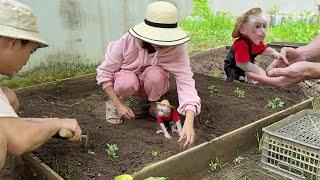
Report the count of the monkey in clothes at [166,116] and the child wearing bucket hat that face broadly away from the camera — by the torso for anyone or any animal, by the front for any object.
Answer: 0

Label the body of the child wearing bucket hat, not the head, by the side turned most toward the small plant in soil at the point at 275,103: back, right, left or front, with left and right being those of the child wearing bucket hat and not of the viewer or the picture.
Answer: left

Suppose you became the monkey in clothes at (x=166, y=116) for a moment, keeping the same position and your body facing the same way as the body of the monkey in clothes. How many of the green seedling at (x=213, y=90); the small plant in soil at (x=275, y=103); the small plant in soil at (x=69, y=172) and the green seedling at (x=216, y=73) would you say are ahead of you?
1

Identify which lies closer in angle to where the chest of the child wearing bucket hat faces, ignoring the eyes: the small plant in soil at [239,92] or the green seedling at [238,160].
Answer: the green seedling

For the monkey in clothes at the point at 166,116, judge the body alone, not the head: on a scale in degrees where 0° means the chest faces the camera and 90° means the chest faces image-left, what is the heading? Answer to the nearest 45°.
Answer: approximately 45°

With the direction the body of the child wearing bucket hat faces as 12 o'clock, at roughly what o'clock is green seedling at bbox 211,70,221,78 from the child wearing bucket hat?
The green seedling is roughly at 7 o'clock from the child wearing bucket hat.

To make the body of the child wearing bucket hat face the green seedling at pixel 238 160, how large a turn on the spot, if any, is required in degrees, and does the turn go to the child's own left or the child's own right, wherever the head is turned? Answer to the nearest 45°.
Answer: approximately 45° to the child's own left

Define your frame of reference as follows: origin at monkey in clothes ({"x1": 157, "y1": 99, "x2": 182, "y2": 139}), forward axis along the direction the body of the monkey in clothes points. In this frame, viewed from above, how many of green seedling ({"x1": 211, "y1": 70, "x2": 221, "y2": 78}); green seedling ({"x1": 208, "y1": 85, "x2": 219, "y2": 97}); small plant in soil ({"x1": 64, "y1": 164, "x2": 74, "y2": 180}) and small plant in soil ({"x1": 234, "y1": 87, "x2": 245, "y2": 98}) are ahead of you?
1

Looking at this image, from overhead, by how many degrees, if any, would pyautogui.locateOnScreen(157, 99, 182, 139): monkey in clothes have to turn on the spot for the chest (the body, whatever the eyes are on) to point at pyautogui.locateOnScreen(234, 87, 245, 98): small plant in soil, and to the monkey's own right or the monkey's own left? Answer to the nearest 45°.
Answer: approximately 180°

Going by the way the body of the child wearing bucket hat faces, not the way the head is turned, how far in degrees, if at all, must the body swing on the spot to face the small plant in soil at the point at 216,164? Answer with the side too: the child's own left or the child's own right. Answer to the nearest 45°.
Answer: approximately 45° to the child's own left

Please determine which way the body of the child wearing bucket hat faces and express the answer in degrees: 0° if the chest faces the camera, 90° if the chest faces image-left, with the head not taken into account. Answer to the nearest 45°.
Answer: approximately 0°
